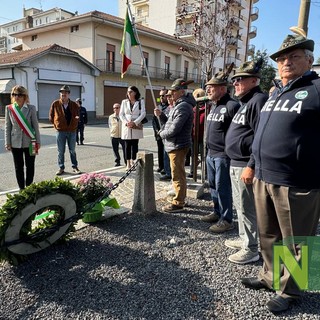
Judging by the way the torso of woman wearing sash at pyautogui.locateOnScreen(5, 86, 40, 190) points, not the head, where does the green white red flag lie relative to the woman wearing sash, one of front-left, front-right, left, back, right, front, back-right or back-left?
left

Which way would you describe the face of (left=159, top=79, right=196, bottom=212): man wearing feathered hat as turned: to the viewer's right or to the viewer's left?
to the viewer's left

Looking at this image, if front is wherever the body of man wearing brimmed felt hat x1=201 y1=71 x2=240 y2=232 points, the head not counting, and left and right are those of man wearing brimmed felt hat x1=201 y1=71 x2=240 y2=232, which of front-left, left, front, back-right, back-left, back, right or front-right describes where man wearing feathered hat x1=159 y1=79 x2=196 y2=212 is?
right

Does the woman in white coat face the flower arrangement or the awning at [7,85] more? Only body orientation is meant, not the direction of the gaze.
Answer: the flower arrangement

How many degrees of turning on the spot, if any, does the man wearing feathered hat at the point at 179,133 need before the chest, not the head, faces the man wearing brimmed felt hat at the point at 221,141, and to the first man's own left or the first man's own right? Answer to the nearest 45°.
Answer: approximately 135° to the first man's own left

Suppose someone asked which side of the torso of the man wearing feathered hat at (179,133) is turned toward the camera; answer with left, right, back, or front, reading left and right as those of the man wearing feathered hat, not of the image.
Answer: left

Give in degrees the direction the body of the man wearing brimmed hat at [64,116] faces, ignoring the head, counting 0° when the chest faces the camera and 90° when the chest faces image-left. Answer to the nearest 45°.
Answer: approximately 0°

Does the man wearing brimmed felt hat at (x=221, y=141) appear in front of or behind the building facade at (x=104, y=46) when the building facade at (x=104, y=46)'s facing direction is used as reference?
in front

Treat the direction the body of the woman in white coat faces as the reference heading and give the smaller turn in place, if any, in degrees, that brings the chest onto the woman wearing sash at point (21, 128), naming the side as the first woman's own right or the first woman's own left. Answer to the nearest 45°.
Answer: approximately 45° to the first woman's own right

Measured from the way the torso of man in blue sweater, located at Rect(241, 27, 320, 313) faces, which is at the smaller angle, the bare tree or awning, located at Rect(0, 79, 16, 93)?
the awning

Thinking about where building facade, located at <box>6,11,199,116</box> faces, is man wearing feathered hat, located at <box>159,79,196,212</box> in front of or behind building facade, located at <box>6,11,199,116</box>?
in front

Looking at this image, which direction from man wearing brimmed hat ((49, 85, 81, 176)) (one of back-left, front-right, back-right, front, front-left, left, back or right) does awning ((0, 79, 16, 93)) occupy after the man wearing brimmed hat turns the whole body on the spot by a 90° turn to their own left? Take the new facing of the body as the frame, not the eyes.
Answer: left

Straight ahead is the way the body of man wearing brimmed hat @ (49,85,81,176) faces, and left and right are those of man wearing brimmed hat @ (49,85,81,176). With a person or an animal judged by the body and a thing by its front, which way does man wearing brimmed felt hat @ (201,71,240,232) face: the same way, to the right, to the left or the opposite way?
to the right

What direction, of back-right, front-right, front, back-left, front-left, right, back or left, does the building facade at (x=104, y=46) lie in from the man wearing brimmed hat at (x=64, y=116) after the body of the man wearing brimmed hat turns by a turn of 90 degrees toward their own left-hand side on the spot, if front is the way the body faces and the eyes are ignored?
left
